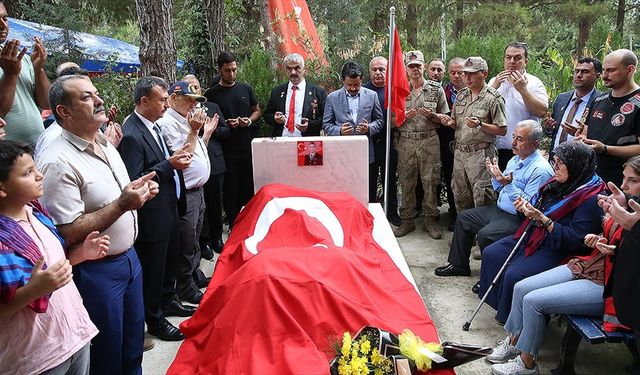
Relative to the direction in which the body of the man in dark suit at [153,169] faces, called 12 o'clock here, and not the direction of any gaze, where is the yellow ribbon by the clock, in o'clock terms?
The yellow ribbon is roughly at 2 o'clock from the man in dark suit.

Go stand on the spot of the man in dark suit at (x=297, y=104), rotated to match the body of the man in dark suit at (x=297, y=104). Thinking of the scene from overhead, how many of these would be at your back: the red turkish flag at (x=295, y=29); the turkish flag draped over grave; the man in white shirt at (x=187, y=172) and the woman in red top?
1

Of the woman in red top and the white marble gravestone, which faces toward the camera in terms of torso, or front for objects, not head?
the white marble gravestone

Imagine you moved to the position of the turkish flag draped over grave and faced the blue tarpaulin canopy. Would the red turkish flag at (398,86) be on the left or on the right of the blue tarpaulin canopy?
right

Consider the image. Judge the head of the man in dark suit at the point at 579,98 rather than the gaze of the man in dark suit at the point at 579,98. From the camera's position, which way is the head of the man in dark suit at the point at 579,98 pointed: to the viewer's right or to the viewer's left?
to the viewer's left

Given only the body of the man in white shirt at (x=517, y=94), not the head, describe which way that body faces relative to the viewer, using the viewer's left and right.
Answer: facing the viewer and to the left of the viewer

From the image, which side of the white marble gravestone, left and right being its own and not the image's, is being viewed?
front

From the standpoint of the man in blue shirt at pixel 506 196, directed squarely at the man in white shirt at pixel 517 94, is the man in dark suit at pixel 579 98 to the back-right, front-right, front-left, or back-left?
front-right

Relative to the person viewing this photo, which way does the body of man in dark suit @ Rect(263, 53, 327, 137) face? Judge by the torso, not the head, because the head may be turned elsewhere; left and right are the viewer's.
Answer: facing the viewer

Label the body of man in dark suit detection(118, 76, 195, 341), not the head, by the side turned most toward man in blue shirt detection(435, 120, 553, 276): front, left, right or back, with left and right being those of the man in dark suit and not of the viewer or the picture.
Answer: front

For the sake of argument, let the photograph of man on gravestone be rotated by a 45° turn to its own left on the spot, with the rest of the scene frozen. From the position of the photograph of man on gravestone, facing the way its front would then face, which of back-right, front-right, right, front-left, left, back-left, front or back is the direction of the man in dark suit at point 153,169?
right

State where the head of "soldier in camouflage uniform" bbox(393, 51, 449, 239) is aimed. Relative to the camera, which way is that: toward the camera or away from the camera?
toward the camera

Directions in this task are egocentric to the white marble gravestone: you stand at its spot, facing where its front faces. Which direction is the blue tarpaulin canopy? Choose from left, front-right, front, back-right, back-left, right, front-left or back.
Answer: back-right

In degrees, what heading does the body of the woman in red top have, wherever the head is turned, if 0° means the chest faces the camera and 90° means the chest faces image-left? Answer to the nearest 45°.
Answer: approximately 90°

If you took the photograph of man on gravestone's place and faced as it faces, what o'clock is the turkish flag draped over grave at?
The turkish flag draped over grave is roughly at 12 o'clock from the photograph of man on gravestone.

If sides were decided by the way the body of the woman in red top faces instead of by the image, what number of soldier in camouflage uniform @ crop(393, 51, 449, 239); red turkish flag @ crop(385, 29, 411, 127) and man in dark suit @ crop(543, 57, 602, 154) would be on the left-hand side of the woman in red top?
0
